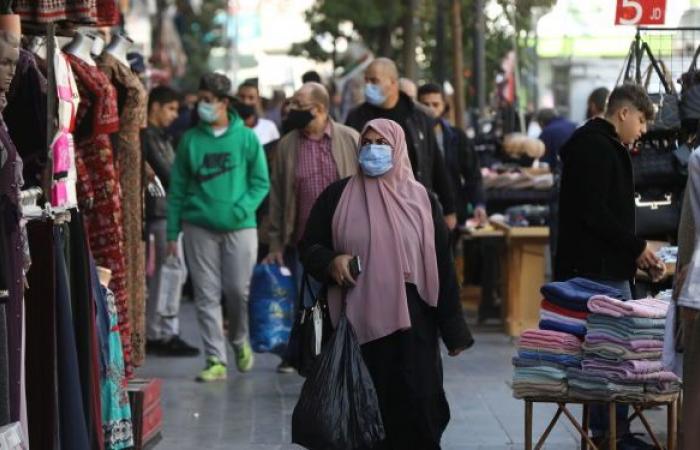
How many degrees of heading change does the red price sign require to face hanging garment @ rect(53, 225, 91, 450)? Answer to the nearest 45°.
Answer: approximately 45° to its right

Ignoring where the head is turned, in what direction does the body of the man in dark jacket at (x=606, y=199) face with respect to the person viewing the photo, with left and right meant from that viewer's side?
facing to the right of the viewer

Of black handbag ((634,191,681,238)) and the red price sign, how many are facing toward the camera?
2

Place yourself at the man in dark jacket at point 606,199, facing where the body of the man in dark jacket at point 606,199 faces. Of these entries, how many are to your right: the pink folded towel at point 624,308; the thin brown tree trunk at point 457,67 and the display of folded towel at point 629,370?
2

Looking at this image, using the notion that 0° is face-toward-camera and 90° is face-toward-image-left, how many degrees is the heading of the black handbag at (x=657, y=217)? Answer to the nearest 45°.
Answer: approximately 0°

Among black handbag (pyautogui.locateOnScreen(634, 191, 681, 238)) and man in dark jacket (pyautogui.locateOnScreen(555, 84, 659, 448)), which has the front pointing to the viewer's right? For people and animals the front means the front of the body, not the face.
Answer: the man in dark jacket
